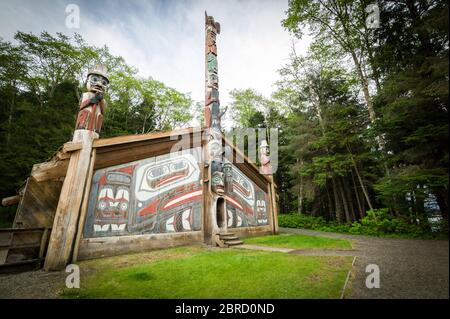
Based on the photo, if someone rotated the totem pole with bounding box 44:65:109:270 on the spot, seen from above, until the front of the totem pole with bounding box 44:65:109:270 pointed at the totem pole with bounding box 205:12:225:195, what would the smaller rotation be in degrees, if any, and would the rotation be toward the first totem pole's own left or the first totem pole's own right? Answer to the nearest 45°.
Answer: approximately 45° to the first totem pole's own left

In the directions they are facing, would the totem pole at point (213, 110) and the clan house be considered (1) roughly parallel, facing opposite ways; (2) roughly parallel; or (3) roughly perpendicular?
roughly parallel

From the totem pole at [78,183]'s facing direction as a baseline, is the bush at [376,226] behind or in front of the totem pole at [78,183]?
in front

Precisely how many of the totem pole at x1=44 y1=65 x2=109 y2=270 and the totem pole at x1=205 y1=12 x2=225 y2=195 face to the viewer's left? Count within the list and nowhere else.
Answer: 0

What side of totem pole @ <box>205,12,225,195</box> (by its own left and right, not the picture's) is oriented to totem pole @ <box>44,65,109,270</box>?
right

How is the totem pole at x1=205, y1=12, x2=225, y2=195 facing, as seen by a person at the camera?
facing the viewer and to the right of the viewer

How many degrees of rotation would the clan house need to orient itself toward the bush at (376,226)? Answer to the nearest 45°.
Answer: approximately 45° to its left

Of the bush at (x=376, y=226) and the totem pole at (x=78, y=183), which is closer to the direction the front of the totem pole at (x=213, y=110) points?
the bush

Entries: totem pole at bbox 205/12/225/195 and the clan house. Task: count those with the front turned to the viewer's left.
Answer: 0
